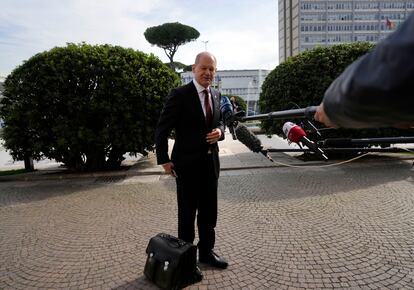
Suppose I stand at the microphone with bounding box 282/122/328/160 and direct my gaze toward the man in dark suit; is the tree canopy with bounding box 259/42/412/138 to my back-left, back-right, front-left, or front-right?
front-right

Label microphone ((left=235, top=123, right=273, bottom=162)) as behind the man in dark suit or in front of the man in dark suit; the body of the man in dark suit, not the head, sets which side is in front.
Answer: in front

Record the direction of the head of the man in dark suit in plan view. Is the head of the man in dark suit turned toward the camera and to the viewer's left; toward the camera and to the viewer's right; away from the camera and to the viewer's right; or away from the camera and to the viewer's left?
toward the camera and to the viewer's right

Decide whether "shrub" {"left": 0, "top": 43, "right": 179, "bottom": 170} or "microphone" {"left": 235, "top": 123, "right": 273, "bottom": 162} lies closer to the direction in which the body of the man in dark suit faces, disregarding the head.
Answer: the microphone

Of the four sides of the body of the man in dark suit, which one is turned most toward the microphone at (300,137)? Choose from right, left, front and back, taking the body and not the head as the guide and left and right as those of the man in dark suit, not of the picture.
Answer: front

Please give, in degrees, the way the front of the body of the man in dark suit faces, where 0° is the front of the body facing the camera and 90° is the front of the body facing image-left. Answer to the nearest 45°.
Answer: approximately 315°

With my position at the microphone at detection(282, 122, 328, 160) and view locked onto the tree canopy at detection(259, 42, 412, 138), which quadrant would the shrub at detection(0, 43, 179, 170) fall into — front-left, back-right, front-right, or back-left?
front-left
